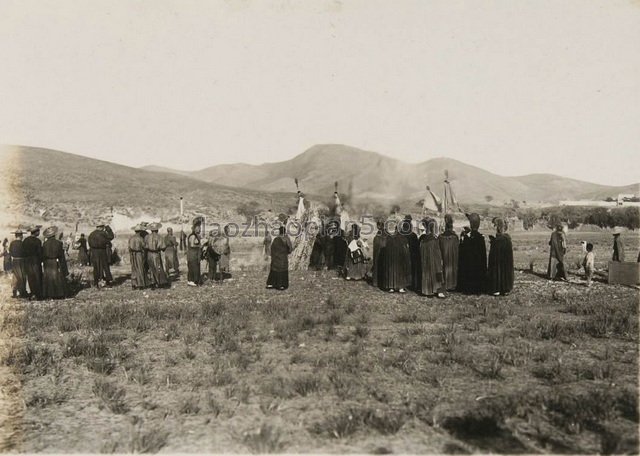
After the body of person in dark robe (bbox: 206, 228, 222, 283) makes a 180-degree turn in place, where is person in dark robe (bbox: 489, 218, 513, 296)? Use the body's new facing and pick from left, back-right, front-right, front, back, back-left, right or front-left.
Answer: back-left

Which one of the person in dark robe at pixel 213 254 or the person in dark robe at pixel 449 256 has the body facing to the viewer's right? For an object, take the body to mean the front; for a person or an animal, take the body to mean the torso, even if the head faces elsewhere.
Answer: the person in dark robe at pixel 213 254

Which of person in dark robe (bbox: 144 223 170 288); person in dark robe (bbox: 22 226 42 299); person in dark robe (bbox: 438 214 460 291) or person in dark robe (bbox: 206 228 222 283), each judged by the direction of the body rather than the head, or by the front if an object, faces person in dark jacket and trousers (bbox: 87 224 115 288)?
person in dark robe (bbox: 22 226 42 299)

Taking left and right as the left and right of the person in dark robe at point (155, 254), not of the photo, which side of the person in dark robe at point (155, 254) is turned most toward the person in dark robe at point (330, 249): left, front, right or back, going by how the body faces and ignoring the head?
front

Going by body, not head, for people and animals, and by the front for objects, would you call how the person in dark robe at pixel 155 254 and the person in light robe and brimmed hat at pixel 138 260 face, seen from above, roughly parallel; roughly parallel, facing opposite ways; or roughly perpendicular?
roughly parallel

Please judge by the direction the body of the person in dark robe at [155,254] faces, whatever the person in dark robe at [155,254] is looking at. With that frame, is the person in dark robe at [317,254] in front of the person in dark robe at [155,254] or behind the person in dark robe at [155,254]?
in front

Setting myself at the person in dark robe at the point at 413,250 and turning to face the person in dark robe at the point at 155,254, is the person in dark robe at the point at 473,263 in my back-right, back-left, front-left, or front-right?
back-left

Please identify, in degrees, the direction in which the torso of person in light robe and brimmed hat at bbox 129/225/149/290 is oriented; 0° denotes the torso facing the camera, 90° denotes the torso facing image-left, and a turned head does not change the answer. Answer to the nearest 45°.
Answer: approximately 225°
